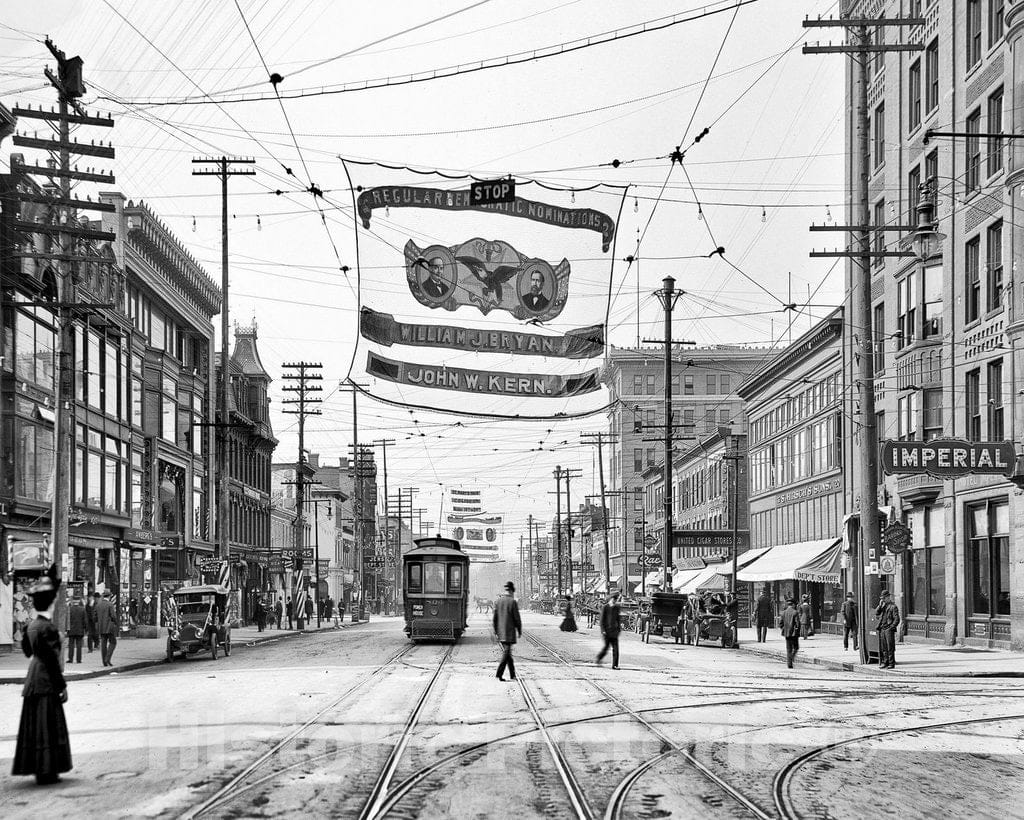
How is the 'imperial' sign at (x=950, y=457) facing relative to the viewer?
toward the camera

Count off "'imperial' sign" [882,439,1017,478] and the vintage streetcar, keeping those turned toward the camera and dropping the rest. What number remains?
2

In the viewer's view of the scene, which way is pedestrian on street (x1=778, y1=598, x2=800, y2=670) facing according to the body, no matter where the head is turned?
away from the camera

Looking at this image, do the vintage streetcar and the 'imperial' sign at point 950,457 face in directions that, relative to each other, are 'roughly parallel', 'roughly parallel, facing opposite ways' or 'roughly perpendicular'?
roughly parallel

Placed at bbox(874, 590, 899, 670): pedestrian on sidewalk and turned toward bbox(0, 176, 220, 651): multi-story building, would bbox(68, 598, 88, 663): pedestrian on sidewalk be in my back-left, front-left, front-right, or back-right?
front-left

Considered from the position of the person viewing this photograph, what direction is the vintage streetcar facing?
facing the viewer

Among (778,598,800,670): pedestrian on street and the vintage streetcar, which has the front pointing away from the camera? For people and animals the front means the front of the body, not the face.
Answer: the pedestrian on street
